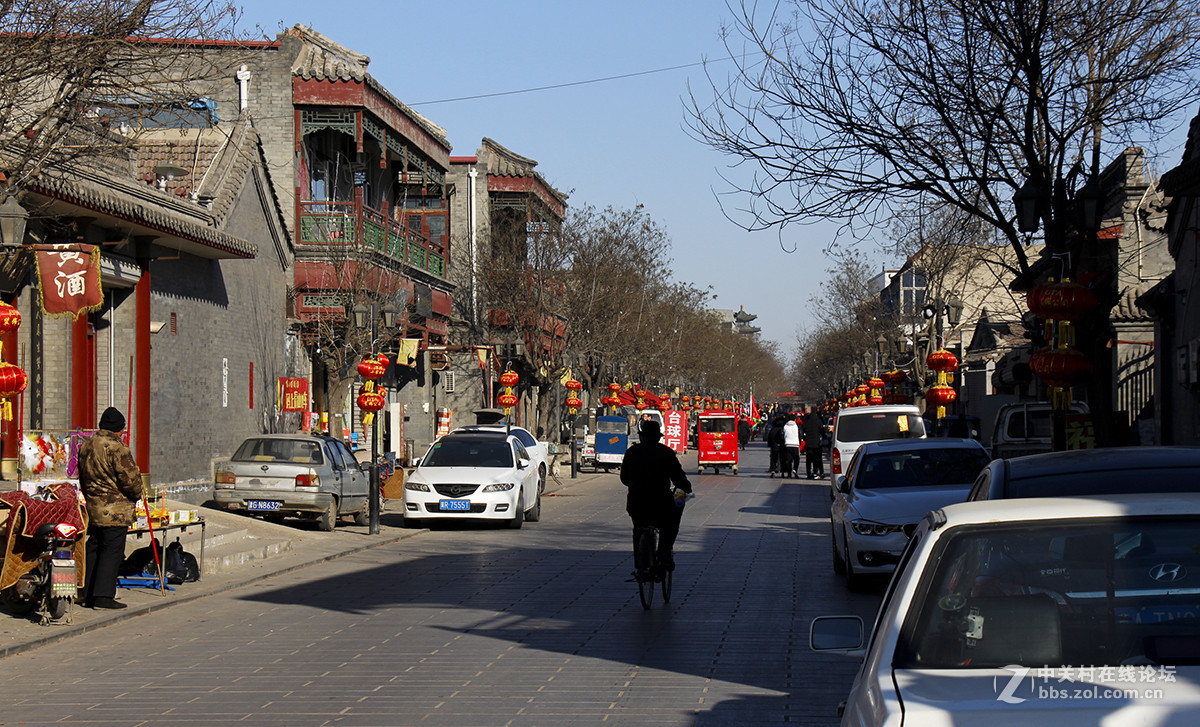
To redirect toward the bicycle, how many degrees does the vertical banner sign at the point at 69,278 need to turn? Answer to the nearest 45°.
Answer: approximately 45° to its left

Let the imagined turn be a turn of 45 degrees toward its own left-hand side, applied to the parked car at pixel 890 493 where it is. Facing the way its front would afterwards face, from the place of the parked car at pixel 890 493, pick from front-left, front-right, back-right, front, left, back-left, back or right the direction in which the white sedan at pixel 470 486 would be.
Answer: back

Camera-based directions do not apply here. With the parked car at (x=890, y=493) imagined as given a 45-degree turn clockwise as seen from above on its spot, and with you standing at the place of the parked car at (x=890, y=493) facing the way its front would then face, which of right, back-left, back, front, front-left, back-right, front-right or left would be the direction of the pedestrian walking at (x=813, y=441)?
back-right

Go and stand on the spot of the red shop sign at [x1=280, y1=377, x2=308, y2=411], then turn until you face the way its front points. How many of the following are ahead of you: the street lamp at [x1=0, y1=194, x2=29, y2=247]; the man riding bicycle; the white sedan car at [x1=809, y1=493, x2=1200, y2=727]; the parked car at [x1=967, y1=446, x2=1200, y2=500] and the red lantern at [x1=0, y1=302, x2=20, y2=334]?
5

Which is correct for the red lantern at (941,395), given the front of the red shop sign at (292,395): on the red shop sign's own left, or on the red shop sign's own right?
on the red shop sign's own left
